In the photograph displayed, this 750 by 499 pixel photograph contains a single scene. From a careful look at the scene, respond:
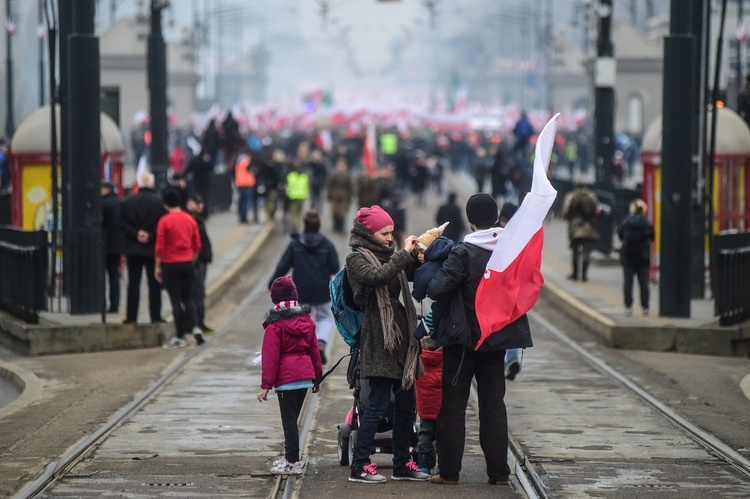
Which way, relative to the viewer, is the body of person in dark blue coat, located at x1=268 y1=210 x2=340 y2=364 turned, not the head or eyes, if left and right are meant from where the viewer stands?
facing away from the viewer

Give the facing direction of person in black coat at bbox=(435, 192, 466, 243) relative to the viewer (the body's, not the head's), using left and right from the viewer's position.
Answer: facing away from the viewer

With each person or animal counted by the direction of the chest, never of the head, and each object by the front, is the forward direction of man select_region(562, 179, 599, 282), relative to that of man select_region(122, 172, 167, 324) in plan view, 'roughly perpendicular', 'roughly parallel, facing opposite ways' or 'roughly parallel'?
roughly parallel

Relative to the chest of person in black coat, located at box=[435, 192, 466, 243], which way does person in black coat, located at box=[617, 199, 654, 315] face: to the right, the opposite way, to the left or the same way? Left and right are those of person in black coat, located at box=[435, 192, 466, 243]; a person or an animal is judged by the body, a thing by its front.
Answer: the same way

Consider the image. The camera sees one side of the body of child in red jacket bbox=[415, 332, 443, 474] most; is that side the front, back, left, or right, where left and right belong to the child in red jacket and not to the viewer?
back

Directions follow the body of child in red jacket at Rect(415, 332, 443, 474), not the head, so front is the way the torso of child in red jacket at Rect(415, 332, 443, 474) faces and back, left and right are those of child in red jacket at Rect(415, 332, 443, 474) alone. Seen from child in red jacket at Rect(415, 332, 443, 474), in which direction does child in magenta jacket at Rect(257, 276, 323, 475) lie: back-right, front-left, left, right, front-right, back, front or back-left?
left

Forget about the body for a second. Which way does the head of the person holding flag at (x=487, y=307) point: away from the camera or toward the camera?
away from the camera

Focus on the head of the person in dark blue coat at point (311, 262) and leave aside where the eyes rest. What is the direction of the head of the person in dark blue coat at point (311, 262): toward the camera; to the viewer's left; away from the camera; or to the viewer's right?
away from the camera

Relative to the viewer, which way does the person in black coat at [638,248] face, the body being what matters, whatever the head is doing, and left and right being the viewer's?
facing away from the viewer

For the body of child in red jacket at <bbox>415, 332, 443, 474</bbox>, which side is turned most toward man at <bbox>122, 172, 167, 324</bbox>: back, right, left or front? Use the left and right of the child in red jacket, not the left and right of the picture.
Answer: front

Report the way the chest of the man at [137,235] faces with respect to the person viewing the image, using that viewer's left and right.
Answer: facing away from the viewer

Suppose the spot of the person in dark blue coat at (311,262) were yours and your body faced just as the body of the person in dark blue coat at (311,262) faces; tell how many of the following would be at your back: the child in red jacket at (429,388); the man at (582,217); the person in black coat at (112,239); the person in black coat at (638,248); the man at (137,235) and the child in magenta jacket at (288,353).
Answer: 2

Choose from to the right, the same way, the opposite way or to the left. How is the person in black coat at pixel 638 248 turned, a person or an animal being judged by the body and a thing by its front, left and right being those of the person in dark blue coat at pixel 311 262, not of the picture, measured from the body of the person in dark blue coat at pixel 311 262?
the same way
